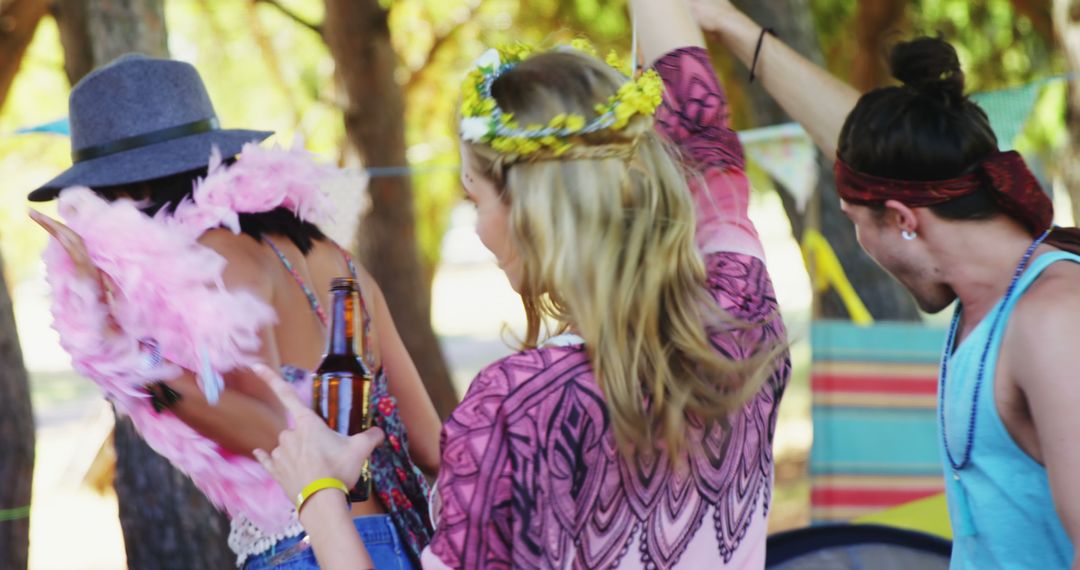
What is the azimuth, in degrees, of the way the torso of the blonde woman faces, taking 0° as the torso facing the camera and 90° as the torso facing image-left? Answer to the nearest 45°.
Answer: approximately 135°

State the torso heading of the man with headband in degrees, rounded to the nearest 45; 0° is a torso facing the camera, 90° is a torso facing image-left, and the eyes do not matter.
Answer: approximately 90°

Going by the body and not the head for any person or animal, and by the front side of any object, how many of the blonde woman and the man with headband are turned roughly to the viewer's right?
0

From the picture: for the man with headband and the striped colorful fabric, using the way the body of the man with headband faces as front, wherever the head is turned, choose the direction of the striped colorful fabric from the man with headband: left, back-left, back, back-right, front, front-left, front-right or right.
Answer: right

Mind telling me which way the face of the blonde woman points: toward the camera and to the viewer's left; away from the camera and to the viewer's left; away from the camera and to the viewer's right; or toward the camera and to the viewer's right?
away from the camera and to the viewer's left

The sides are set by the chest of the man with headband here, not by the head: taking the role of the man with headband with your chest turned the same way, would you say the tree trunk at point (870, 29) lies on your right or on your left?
on your right

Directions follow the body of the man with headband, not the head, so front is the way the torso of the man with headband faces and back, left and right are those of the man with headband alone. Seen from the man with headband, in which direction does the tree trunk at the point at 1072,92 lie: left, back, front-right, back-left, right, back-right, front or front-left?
right

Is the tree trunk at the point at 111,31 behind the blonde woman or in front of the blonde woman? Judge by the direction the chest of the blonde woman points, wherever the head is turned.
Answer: in front

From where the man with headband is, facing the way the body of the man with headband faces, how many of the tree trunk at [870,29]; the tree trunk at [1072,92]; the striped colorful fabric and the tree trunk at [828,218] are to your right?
4
